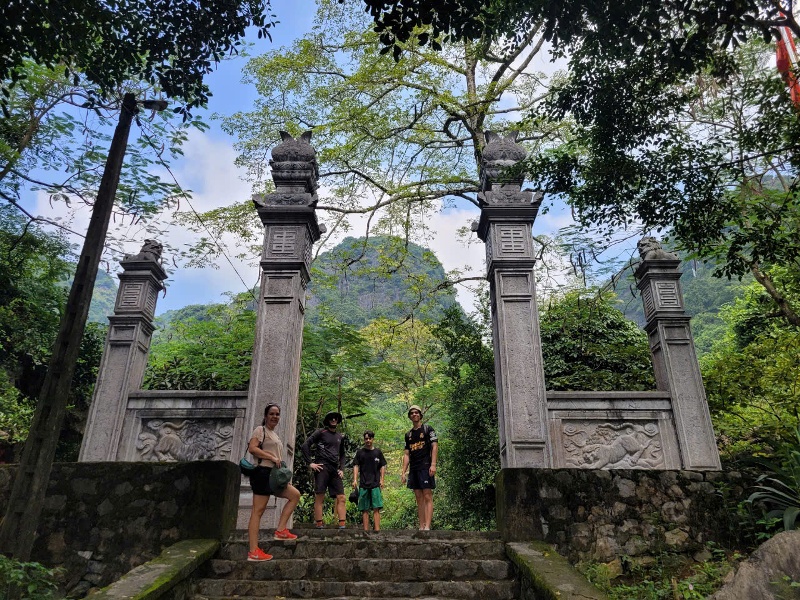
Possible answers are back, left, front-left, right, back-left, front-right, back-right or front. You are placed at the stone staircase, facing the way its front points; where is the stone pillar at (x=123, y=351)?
back-right

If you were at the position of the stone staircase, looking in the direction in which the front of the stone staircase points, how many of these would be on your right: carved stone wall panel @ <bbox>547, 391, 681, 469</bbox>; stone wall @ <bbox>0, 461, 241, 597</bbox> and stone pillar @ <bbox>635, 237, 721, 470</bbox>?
1

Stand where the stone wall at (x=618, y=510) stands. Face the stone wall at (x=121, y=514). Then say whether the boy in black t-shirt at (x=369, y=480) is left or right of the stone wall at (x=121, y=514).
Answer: right

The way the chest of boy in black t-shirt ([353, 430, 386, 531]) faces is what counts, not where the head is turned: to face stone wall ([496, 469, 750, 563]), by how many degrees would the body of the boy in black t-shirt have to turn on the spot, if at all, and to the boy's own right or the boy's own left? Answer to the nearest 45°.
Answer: approximately 45° to the boy's own left

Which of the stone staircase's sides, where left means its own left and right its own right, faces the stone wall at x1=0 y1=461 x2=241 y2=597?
right

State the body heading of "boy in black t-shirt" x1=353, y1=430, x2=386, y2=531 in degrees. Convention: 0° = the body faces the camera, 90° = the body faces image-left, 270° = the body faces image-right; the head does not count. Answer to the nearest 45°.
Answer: approximately 0°

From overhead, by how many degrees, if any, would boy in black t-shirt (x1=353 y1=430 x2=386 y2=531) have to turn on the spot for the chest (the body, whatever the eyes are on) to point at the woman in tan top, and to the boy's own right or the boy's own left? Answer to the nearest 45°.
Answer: approximately 45° to the boy's own right

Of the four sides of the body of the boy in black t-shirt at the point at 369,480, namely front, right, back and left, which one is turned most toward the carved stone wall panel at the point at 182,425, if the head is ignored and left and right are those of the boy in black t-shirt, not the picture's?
right

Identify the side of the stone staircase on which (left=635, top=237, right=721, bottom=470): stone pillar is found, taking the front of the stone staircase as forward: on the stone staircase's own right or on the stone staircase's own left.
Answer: on the stone staircase's own left

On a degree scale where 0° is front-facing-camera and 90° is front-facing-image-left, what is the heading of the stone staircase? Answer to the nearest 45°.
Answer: approximately 0°
